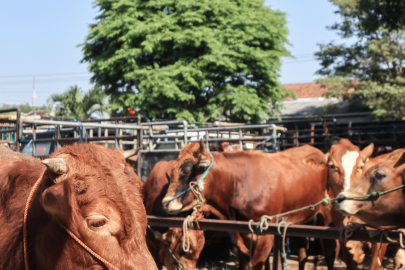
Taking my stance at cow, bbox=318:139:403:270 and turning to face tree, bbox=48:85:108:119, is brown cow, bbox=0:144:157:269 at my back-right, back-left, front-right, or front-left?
back-left

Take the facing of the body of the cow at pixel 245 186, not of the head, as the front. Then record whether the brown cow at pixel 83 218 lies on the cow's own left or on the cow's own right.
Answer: on the cow's own left

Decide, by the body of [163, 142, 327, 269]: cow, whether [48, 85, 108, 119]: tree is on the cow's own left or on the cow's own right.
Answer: on the cow's own right

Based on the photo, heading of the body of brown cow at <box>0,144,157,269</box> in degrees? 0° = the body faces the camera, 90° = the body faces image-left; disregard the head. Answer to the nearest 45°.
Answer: approximately 315°

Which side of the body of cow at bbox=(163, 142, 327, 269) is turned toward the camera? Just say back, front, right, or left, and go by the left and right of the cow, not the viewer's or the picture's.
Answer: left

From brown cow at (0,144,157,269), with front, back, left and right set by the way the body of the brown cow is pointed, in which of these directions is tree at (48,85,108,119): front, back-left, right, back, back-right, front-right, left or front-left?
back-left

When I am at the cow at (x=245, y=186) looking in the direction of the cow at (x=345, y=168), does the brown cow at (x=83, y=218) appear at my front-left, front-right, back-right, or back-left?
back-right

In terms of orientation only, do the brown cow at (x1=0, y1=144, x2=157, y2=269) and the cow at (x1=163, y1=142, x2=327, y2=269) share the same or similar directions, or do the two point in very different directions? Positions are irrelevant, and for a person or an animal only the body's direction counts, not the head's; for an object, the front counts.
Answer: very different directions

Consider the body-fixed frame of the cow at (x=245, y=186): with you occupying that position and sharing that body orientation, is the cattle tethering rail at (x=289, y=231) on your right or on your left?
on your left

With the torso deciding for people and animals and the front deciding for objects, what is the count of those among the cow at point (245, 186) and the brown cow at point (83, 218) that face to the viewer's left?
1

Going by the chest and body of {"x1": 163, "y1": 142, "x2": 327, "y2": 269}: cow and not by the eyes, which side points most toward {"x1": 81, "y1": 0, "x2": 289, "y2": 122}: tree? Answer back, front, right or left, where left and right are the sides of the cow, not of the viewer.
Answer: right
